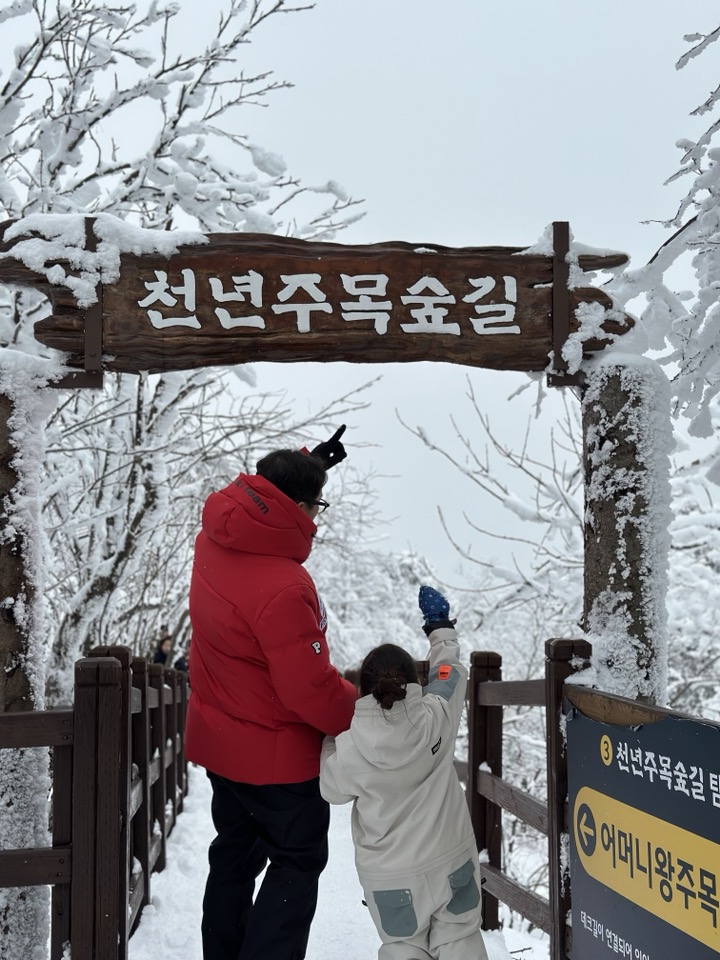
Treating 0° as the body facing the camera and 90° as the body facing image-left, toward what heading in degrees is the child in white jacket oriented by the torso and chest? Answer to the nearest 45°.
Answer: approximately 180°

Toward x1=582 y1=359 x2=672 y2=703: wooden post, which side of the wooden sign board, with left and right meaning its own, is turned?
left

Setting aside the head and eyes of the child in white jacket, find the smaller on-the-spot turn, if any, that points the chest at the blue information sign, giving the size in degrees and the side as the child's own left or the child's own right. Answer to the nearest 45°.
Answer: approximately 135° to the child's own right

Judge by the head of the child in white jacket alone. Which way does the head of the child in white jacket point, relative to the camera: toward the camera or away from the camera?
away from the camera

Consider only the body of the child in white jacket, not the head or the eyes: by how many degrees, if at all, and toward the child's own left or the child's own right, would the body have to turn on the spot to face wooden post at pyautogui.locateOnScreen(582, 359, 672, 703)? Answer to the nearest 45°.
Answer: approximately 45° to the child's own right

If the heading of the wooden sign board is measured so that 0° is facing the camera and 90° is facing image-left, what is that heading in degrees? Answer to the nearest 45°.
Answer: approximately 0°

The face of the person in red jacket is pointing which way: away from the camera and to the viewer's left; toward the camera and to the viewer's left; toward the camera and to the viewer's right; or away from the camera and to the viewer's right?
away from the camera and to the viewer's right

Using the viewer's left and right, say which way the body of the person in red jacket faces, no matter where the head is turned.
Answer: facing away from the viewer and to the right of the viewer

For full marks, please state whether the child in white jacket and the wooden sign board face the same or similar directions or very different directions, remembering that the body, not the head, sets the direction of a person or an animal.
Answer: very different directions

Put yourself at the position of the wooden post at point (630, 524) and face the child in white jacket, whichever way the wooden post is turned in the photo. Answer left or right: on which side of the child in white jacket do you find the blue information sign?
left

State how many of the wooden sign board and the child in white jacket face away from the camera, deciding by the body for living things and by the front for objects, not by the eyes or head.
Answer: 1

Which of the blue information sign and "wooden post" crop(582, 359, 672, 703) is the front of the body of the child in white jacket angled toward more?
the wooden post

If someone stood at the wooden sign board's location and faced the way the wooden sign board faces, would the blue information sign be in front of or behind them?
in front

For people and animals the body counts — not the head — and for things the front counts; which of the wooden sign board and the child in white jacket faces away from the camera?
the child in white jacket

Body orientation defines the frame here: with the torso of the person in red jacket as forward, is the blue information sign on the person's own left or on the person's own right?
on the person's own right
